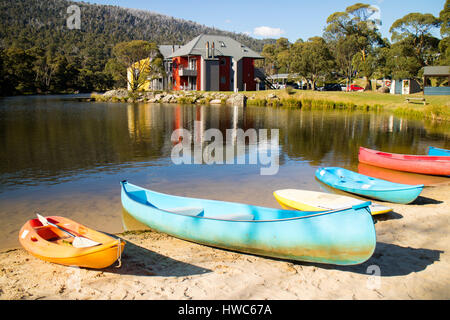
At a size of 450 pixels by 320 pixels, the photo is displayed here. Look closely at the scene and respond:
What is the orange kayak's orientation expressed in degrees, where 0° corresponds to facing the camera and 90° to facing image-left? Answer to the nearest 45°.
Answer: approximately 315°

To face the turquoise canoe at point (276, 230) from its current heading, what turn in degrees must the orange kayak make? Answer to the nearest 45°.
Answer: approximately 45° to its left
